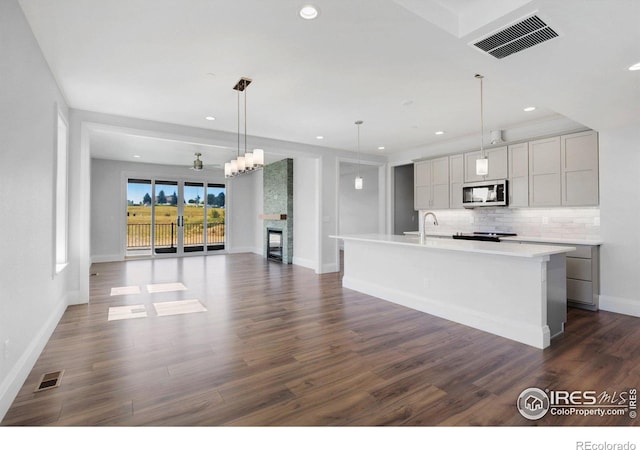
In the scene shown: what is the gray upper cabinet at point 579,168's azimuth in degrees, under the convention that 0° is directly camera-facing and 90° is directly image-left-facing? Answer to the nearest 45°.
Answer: approximately 45°

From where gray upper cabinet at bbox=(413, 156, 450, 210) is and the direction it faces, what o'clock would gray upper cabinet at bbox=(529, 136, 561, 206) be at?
gray upper cabinet at bbox=(529, 136, 561, 206) is roughly at 9 o'clock from gray upper cabinet at bbox=(413, 156, 450, 210).

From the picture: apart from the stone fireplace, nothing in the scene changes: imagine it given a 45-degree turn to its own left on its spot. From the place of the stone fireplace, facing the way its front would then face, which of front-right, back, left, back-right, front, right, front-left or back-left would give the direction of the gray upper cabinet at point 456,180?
front-left
